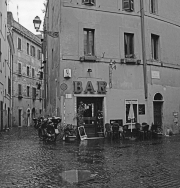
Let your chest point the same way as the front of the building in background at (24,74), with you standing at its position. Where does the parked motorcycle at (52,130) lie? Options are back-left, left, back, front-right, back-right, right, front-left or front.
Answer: front-right

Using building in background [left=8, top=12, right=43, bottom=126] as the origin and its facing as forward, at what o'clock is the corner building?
The corner building is roughly at 1 o'clock from the building in background.

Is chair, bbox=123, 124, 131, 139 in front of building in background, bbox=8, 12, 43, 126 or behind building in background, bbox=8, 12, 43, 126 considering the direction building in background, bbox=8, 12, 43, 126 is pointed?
in front

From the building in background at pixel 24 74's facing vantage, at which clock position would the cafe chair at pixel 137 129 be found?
The cafe chair is roughly at 1 o'clock from the building in background.

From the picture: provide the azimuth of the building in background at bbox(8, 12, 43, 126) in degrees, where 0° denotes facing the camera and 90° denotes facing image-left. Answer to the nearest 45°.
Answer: approximately 315°
